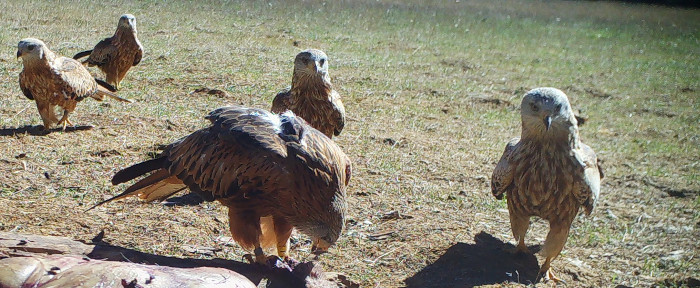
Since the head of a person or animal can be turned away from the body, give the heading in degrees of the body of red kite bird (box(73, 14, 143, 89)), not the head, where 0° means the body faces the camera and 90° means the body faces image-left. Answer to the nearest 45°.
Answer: approximately 315°

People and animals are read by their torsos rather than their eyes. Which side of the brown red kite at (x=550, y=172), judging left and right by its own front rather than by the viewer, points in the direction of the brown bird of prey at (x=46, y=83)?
right

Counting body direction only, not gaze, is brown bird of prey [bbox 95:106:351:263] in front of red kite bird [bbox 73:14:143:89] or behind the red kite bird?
in front

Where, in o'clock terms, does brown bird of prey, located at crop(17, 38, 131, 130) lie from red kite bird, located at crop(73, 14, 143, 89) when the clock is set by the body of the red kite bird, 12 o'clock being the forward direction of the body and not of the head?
The brown bird of prey is roughly at 2 o'clock from the red kite bird.

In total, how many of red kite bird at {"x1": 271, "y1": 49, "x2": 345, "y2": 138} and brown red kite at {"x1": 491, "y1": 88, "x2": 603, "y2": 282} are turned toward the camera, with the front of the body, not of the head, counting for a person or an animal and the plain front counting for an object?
2

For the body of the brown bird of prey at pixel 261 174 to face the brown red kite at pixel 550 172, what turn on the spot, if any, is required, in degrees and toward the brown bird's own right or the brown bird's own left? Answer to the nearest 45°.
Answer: approximately 45° to the brown bird's own left

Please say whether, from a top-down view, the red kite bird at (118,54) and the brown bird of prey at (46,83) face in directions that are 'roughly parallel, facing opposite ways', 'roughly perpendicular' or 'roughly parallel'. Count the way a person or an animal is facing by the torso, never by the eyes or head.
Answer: roughly perpendicular

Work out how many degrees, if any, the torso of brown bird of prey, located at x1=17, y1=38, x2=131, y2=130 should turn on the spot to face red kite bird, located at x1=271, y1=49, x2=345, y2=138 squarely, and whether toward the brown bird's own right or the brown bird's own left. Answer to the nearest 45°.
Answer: approximately 90° to the brown bird's own left

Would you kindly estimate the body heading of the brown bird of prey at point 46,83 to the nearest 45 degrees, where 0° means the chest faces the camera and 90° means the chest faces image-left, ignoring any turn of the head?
approximately 45°

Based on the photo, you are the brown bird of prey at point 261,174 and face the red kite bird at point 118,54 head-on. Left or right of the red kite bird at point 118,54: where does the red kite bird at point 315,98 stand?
right

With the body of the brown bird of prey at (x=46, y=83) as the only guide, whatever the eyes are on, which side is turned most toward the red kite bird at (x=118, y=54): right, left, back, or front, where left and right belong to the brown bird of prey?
back

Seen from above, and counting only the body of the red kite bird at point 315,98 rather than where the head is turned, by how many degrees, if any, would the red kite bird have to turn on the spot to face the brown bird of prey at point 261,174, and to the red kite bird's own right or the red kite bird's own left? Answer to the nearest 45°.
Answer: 0° — it already faces it

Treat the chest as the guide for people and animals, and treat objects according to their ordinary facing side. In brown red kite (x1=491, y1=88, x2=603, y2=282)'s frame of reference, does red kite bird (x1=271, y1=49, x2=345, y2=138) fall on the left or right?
on its right
